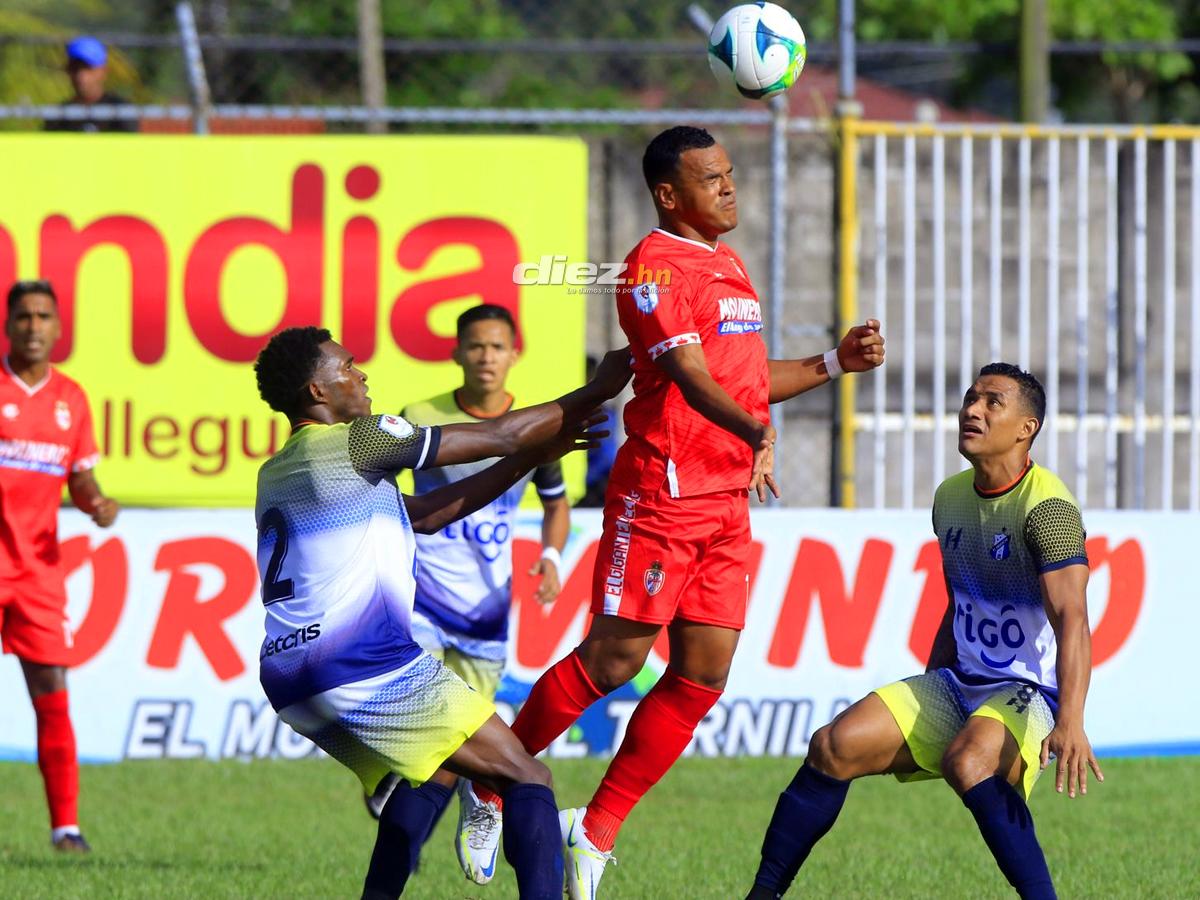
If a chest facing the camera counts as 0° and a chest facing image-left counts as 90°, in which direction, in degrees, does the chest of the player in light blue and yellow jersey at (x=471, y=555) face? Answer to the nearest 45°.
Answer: approximately 0°

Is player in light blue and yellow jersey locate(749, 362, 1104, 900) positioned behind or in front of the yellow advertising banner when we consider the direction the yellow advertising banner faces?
in front

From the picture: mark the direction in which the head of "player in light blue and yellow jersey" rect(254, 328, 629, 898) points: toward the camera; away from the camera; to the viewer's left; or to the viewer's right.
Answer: to the viewer's right

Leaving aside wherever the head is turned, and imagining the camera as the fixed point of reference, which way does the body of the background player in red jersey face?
toward the camera

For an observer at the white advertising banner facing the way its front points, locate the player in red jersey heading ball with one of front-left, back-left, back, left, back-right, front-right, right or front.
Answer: front

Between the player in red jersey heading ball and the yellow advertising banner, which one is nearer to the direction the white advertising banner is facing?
the player in red jersey heading ball

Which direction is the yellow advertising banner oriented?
toward the camera

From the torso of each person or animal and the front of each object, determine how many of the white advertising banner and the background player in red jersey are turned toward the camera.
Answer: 2

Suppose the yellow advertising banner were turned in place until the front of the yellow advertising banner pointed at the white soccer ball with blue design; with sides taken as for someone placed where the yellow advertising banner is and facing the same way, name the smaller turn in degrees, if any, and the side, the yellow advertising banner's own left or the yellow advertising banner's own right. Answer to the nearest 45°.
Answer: approximately 45° to the yellow advertising banner's own left

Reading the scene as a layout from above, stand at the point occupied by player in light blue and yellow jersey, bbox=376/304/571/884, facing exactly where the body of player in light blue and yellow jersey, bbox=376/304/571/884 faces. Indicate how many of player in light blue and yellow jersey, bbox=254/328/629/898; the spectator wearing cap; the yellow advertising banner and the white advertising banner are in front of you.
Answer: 1

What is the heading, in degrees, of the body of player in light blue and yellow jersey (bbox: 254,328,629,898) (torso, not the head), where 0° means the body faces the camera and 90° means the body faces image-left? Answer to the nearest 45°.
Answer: approximately 225°

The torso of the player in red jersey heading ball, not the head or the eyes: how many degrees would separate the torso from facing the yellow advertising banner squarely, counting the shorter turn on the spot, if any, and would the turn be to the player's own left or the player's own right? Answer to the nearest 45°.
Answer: approximately 180°
